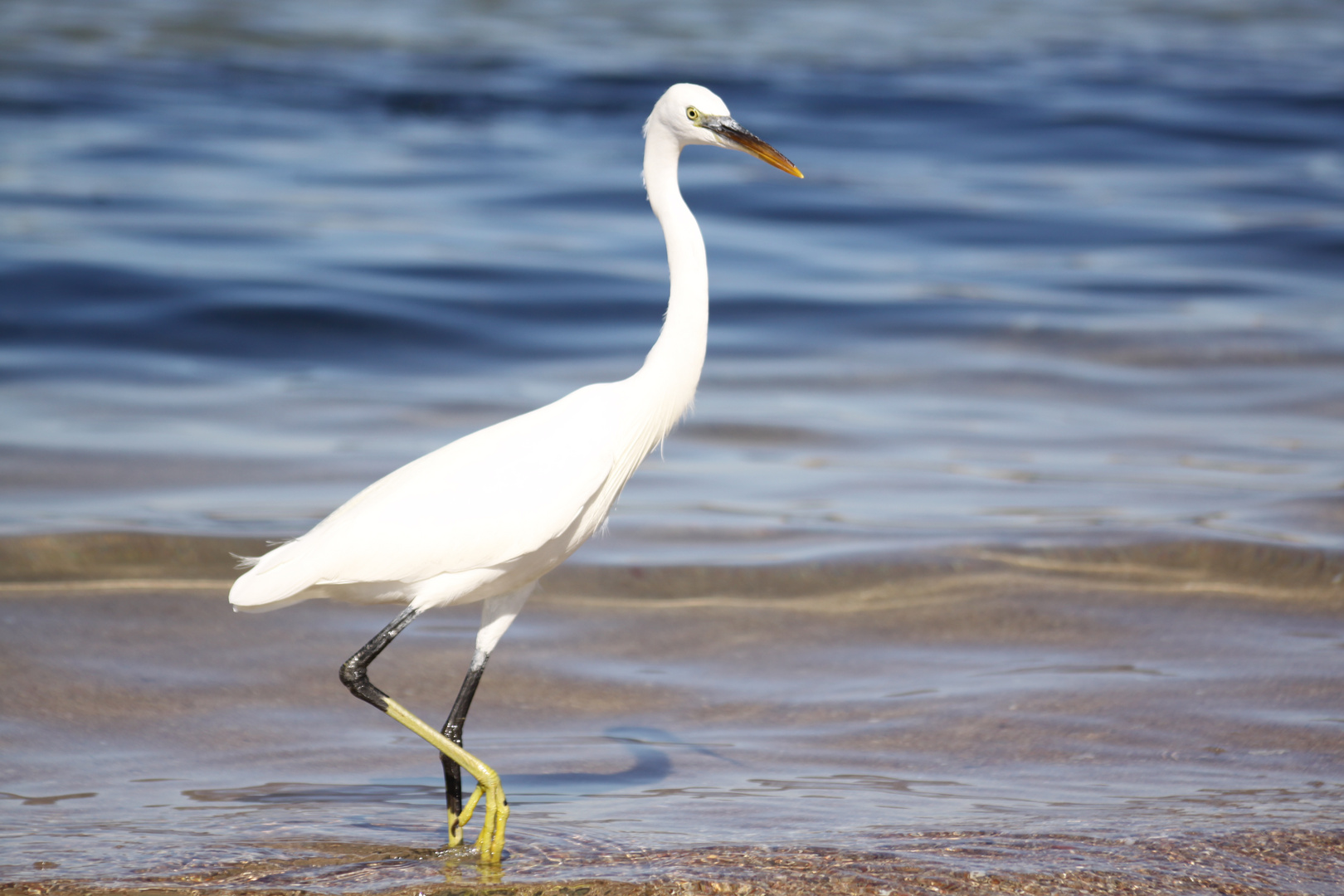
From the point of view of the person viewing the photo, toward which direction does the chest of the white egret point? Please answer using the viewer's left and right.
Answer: facing to the right of the viewer
